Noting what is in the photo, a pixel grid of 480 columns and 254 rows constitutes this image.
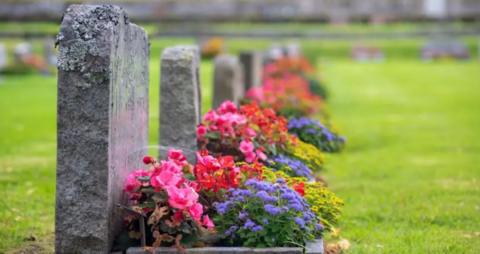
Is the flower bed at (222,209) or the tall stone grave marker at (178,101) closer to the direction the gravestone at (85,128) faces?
the flower bed

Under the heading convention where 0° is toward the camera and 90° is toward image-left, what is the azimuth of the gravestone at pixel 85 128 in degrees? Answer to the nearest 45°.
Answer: approximately 270°

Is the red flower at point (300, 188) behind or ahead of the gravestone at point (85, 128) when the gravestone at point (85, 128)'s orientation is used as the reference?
ahead

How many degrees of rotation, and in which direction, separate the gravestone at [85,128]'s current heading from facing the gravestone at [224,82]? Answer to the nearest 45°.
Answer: approximately 90° to its left

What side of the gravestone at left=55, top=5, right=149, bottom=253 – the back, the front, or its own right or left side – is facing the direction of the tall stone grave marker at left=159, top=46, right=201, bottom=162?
left

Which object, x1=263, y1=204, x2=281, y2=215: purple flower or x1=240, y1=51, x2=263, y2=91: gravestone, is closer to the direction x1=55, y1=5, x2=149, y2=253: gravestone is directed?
the purple flower

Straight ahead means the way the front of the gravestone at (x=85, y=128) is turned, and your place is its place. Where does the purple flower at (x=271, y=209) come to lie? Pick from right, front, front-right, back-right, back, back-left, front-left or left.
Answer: front

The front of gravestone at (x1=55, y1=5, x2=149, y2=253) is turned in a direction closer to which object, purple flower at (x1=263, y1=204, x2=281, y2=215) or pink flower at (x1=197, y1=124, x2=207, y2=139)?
the purple flower

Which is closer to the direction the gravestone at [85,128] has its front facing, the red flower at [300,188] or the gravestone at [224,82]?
the red flower

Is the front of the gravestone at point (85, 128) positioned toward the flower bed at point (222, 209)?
yes

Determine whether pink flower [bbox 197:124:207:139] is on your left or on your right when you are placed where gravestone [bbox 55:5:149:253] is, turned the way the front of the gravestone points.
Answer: on your left

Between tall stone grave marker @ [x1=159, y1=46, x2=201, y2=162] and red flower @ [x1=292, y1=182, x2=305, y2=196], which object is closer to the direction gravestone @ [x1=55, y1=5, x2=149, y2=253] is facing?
the red flower
